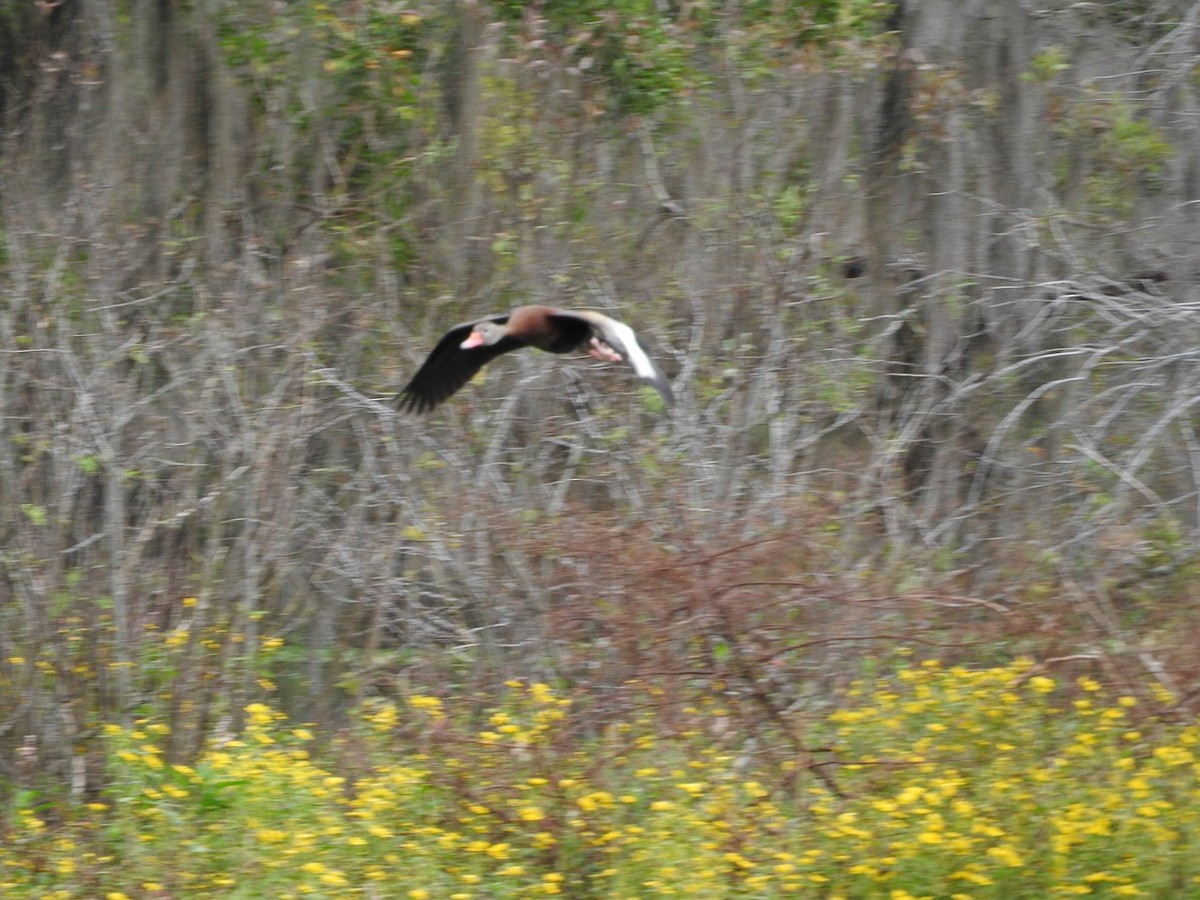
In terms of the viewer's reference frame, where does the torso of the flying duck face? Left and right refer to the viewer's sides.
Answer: facing the viewer and to the left of the viewer
